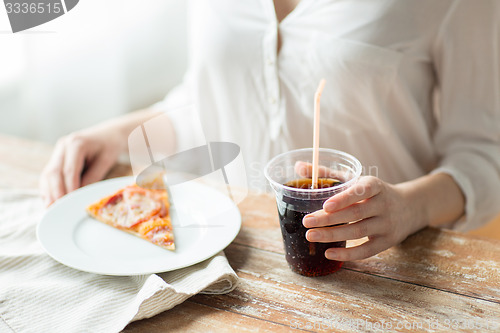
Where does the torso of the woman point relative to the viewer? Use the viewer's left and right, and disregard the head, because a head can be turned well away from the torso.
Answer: facing the viewer and to the left of the viewer
